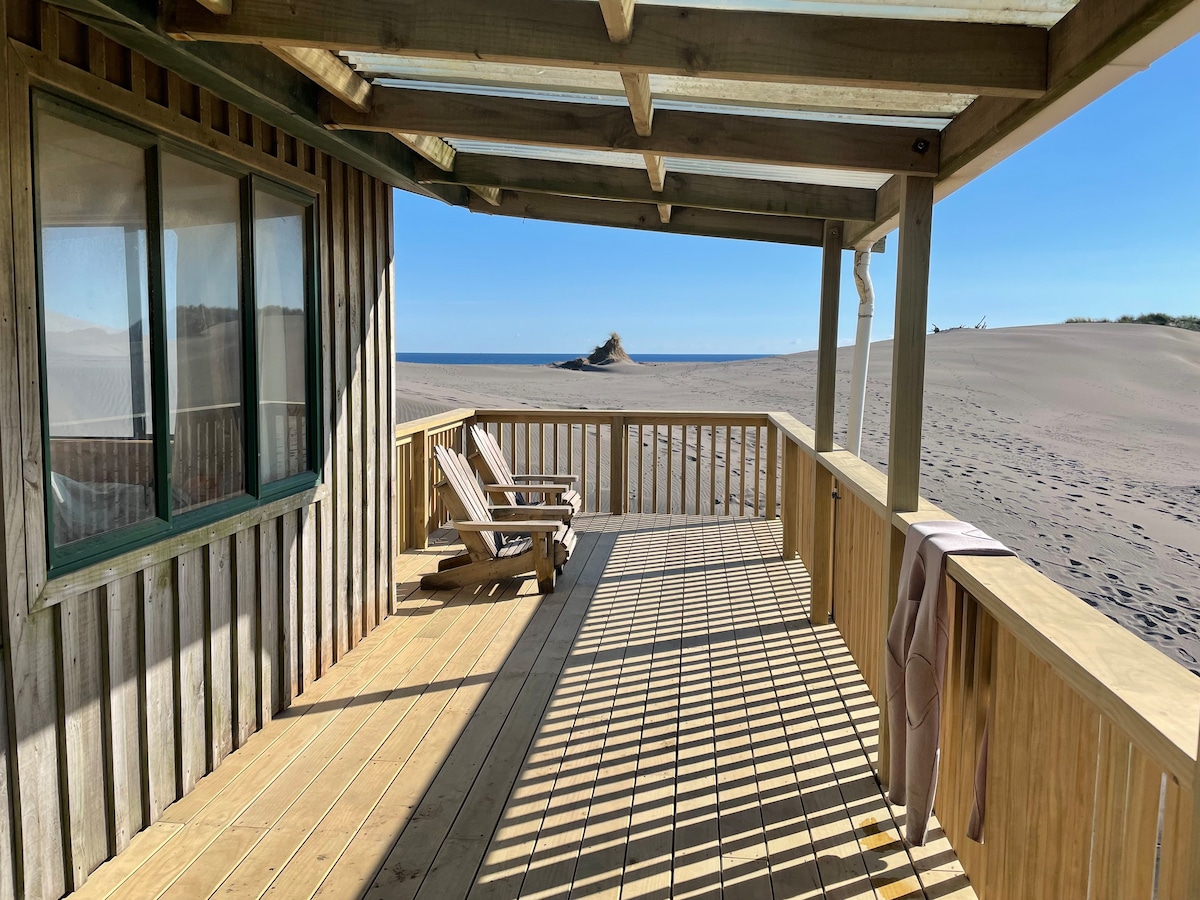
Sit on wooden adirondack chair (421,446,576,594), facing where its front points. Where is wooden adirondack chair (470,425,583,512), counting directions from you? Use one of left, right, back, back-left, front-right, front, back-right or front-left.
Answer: left

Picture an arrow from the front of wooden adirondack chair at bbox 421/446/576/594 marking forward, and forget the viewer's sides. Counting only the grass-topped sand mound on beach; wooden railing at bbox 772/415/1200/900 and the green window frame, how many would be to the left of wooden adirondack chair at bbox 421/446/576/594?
1

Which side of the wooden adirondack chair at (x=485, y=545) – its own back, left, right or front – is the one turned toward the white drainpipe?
front

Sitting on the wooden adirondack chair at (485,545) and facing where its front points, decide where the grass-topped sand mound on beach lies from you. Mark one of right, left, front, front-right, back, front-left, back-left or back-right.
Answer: left

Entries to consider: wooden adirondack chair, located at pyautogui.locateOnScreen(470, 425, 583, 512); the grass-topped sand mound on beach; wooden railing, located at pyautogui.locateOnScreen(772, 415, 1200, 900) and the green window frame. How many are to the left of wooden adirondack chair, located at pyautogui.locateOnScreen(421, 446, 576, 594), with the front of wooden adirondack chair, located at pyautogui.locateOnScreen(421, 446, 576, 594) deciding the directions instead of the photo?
2

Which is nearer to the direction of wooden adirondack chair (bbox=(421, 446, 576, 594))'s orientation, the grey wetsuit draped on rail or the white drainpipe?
the white drainpipe

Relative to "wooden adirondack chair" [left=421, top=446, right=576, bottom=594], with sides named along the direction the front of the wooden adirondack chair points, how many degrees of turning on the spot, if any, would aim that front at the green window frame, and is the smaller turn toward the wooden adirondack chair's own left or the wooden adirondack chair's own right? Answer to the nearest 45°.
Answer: approximately 90° to the wooden adirondack chair's own right

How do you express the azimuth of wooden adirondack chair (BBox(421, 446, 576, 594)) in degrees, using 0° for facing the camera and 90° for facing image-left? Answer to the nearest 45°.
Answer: approximately 270°

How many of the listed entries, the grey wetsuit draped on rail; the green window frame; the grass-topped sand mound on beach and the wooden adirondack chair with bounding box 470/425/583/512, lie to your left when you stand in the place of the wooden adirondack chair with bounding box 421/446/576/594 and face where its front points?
2
